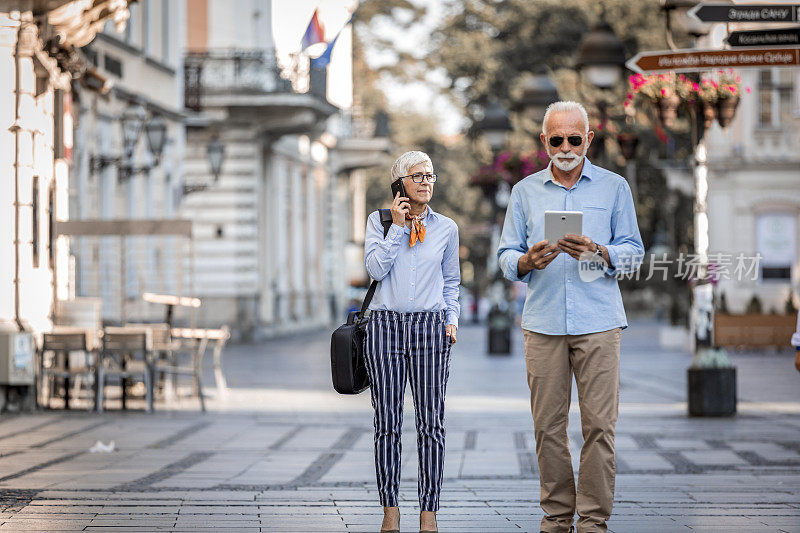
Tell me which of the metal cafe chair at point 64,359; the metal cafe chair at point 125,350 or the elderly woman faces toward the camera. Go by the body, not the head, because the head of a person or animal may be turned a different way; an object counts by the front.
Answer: the elderly woman

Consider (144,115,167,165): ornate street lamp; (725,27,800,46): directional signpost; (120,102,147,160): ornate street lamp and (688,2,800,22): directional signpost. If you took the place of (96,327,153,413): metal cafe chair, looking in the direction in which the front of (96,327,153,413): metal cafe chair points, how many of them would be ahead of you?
2

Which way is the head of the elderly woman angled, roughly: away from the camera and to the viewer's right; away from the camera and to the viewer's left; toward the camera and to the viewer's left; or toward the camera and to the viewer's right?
toward the camera and to the viewer's right

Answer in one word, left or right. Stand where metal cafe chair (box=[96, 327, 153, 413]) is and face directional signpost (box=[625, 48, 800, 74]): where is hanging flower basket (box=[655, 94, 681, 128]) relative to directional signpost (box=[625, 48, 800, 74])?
left

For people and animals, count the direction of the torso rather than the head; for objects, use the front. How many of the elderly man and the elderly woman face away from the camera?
0

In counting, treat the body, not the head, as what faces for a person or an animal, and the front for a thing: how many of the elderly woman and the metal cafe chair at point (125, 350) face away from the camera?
1

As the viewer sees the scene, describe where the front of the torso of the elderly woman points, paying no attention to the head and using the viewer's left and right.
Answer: facing the viewer

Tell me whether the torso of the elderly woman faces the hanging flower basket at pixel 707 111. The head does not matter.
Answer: no

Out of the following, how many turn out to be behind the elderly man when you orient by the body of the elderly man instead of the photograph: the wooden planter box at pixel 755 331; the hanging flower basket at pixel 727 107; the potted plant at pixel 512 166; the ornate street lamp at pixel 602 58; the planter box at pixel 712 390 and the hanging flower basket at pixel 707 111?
6

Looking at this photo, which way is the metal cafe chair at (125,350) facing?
away from the camera

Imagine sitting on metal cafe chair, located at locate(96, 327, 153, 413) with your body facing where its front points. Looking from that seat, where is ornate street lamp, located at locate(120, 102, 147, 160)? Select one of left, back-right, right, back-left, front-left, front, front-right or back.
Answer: front

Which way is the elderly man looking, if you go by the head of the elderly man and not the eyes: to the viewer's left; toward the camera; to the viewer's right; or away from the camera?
toward the camera
